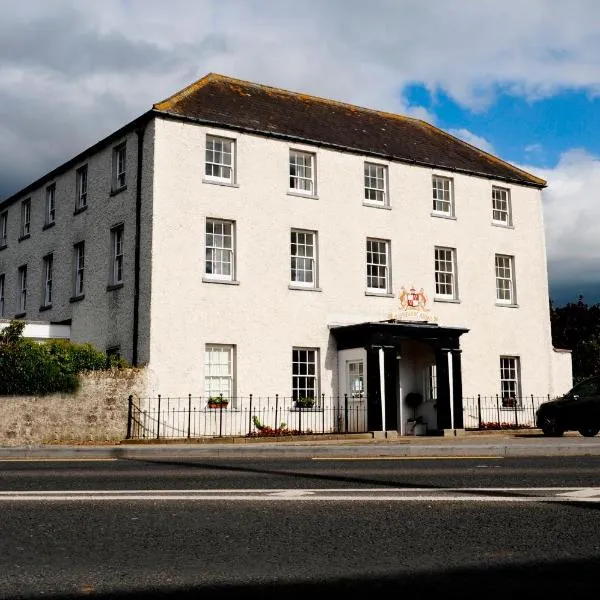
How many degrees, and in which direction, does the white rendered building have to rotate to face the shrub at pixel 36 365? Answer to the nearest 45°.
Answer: approximately 90° to its right

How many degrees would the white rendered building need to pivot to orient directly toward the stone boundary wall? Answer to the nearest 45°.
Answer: approximately 90° to its right

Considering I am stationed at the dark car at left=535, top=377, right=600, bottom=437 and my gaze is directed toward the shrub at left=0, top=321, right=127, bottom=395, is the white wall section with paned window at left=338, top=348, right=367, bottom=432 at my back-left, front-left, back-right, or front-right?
front-right
